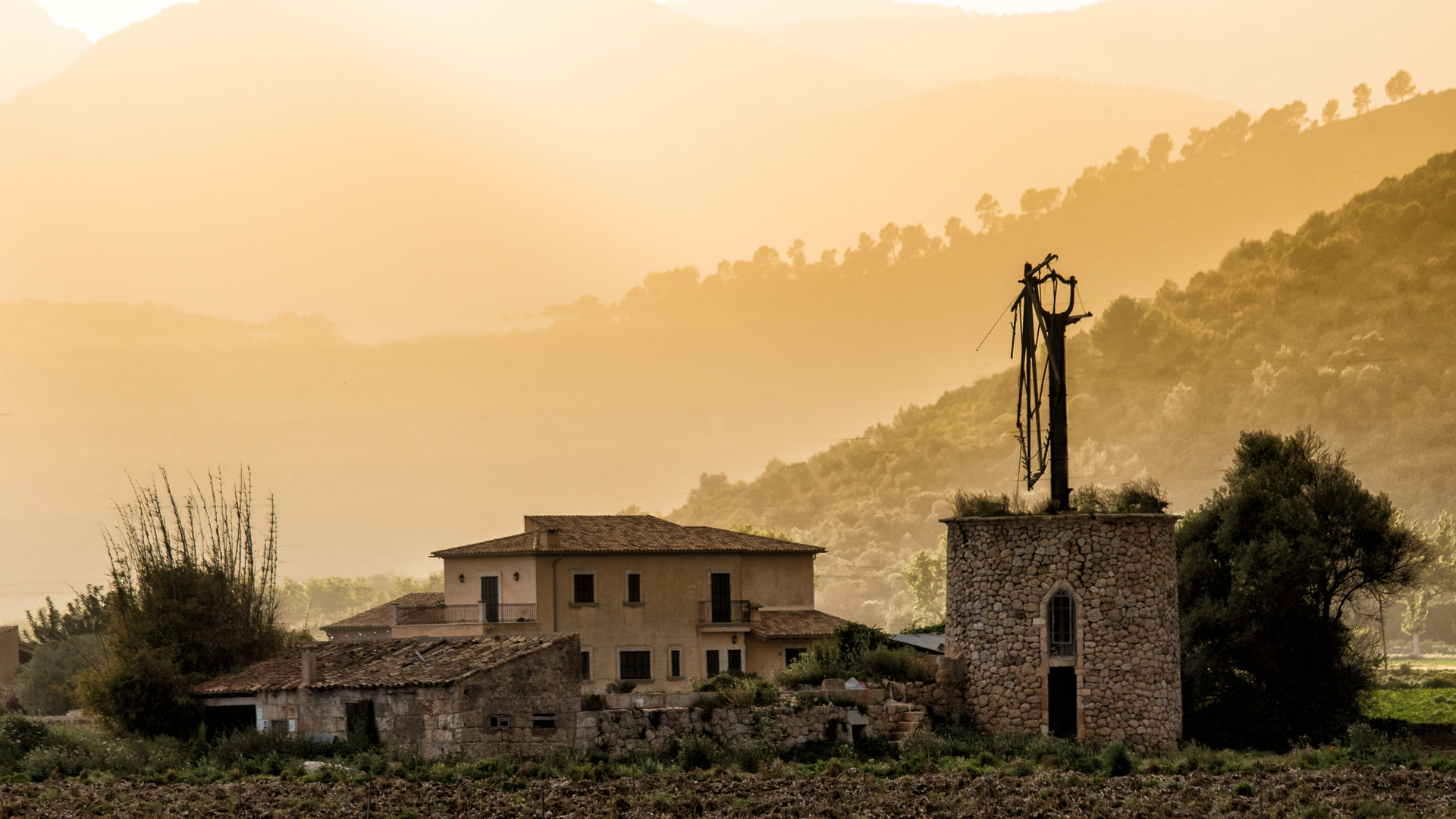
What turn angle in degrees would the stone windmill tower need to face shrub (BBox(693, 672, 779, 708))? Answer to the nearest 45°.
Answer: approximately 90° to its right

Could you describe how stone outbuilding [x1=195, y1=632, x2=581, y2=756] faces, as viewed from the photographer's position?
facing the viewer and to the left of the viewer

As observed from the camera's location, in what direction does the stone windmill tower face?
facing the viewer

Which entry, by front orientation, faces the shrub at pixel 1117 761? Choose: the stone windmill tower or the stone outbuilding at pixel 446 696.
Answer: the stone windmill tower

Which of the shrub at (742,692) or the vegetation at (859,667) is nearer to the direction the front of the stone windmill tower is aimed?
the shrub

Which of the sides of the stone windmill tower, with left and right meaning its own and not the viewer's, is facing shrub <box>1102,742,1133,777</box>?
front

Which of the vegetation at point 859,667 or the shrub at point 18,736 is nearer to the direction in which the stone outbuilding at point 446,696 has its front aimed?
the shrub

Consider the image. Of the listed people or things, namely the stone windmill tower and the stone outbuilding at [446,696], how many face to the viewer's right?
0

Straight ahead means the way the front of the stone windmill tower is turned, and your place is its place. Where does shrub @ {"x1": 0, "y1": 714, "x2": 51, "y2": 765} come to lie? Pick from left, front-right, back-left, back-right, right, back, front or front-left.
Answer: right
